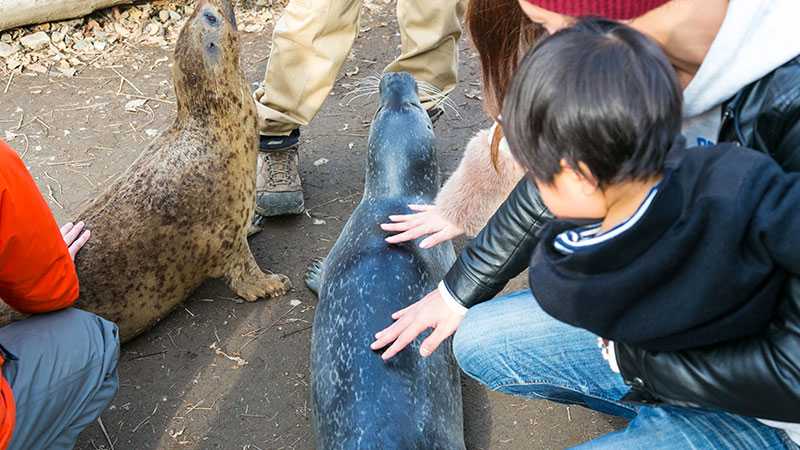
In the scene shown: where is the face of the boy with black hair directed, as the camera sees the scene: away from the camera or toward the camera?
away from the camera

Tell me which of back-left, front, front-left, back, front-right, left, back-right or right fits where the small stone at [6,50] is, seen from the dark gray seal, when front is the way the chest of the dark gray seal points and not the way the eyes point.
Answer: front-left

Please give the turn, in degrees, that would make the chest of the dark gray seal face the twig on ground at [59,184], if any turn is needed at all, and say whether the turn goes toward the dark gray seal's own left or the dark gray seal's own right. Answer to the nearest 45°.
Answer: approximately 45° to the dark gray seal's own left

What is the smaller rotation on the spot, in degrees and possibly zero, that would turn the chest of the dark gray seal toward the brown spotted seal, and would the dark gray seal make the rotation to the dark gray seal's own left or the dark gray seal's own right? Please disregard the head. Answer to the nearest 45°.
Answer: approximately 45° to the dark gray seal's own left

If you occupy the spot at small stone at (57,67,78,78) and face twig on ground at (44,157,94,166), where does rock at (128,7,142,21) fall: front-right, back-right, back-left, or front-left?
back-left

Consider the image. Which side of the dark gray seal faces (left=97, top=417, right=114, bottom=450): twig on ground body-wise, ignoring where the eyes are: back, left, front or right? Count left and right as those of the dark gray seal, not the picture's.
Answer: left

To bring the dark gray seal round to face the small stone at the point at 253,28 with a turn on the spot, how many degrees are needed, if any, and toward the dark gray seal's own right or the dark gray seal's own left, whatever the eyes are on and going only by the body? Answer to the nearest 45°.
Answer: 0° — it already faces it

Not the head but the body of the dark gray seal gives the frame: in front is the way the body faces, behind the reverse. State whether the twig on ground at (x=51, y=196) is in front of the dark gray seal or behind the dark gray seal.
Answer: in front

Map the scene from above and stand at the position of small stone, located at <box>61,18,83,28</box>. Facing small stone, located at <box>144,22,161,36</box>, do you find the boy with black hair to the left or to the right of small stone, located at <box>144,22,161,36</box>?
right

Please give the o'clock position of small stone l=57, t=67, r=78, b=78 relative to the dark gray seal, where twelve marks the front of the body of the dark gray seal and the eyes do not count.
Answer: The small stone is roughly at 11 o'clock from the dark gray seal.

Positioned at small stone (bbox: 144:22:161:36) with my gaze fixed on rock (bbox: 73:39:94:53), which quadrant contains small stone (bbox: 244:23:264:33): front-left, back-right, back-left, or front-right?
back-left

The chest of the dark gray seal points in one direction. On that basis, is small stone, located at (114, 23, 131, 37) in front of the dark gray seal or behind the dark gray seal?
in front

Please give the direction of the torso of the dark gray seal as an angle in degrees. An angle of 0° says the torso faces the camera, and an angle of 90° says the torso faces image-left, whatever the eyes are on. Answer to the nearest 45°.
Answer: approximately 180°
